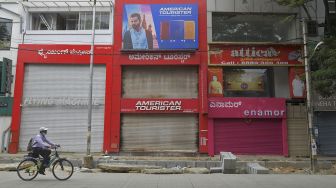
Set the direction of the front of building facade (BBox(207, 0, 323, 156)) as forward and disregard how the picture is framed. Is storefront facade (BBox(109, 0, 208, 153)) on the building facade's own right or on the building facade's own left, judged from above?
on the building facade's own right

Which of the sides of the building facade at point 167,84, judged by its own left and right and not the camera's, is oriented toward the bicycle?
front

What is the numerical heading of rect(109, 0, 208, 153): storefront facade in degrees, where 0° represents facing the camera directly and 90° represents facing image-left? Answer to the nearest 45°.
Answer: approximately 0°

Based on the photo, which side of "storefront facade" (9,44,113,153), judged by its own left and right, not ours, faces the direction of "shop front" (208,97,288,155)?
left

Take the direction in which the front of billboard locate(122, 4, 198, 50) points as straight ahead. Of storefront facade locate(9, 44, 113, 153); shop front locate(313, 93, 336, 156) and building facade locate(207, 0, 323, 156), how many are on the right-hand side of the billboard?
1

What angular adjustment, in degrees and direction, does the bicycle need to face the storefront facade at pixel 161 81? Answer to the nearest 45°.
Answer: approximately 45° to its left

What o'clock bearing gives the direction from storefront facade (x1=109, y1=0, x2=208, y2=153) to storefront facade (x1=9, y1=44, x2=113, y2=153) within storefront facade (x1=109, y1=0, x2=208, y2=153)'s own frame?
storefront facade (x1=9, y1=44, x2=113, y2=153) is roughly at 3 o'clock from storefront facade (x1=109, y1=0, x2=208, y2=153).

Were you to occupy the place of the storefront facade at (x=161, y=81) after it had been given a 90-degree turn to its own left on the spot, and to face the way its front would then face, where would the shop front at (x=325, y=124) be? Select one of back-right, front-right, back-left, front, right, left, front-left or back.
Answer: front

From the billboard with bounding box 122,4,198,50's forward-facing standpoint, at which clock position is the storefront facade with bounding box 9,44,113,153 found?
The storefront facade is roughly at 3 o'clock from the billboard.

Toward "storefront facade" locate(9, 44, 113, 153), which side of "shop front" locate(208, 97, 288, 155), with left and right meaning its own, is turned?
right

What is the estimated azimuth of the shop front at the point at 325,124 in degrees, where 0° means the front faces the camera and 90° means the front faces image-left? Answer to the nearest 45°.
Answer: approximately 0°

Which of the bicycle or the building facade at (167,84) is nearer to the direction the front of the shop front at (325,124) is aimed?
the bicycle
